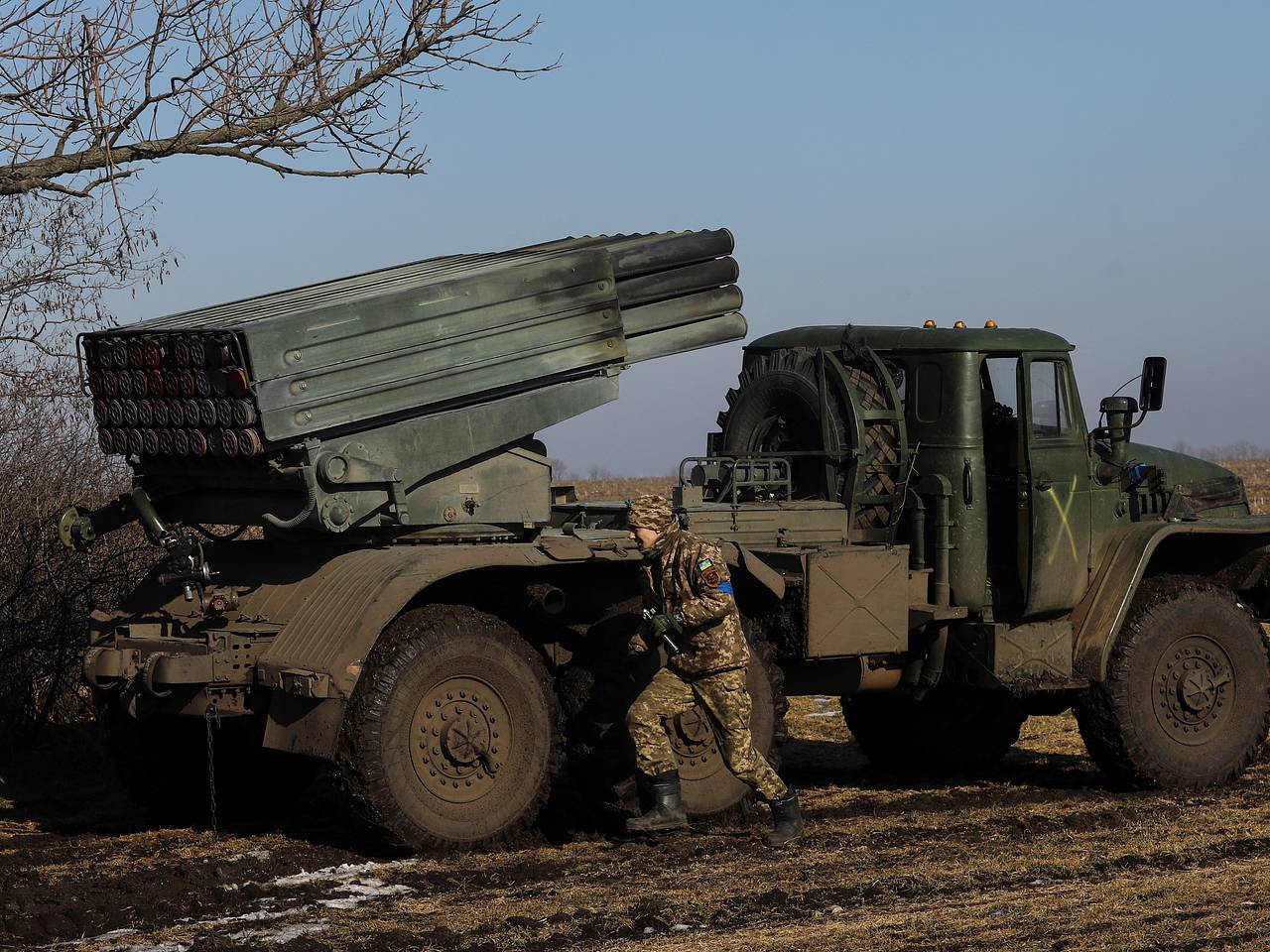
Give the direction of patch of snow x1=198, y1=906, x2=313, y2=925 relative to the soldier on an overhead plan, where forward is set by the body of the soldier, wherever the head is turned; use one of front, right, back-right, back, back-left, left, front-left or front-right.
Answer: front-left

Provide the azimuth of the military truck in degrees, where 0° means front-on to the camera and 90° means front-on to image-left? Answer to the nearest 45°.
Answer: approximately 225°

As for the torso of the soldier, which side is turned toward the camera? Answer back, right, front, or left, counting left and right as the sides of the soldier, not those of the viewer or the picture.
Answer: left

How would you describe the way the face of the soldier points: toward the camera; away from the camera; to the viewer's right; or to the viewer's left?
to the viewer's left

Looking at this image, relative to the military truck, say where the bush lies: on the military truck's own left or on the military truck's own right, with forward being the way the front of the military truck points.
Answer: on the military truck's own left

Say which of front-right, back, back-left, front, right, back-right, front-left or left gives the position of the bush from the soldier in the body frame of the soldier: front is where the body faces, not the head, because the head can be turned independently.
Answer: front-right

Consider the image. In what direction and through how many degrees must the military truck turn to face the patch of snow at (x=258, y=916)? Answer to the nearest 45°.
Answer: approximately 180°
